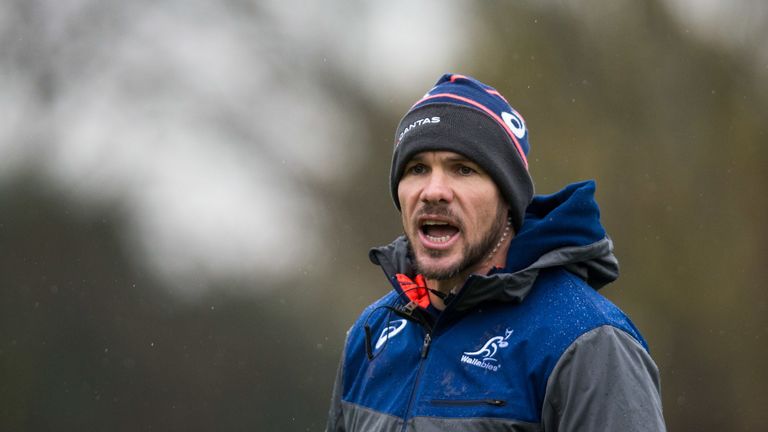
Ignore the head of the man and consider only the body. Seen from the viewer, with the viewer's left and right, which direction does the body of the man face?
facing the viewer and to the left of the viewer
